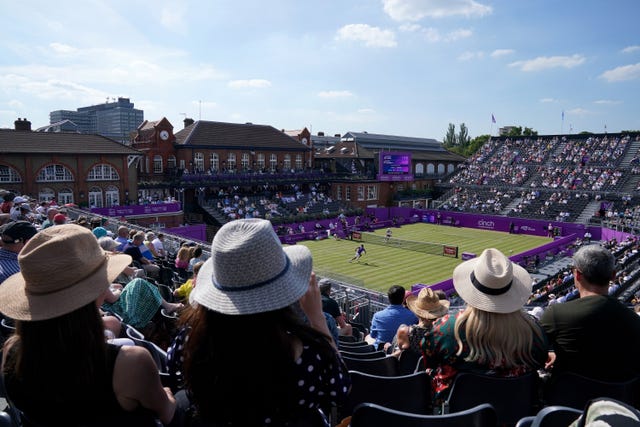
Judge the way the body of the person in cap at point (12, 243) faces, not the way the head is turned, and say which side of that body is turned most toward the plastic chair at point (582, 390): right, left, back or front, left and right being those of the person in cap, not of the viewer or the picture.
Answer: right

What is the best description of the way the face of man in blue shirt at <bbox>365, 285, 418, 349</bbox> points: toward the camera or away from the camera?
away from the camera

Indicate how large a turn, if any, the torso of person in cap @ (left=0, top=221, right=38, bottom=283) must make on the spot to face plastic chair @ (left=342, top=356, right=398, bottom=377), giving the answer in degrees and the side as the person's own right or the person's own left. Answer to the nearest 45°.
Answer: approximately 90° to the person's own right

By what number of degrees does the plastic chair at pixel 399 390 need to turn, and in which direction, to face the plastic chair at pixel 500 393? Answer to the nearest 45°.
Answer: approximately 90° to its right

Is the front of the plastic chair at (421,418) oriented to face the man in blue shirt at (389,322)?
yes

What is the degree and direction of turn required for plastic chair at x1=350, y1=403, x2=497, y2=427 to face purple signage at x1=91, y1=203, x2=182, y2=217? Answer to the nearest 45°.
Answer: approximately 45° to its left

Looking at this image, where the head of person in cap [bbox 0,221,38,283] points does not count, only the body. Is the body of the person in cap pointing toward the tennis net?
yes

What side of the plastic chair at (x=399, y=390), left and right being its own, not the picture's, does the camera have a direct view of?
back

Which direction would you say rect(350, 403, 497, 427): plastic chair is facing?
away from the camera

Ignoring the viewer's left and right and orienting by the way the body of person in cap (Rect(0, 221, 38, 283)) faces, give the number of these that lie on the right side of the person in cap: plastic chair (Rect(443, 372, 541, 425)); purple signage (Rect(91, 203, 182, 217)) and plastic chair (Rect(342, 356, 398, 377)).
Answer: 2

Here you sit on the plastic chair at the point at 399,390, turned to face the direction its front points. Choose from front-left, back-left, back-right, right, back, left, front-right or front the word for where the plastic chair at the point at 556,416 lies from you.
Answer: back-right

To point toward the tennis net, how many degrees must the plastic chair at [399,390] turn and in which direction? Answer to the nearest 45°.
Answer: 0° — it already faces it

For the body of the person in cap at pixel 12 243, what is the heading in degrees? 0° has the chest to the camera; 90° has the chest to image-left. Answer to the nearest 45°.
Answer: approximately 225°
